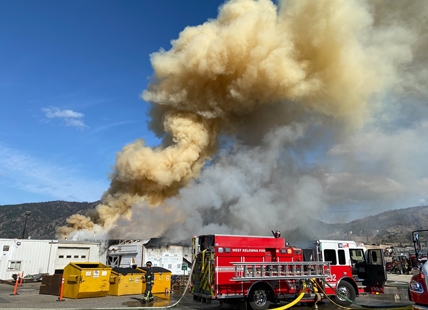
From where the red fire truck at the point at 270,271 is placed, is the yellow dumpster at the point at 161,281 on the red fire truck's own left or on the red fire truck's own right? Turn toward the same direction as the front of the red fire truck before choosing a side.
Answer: on the red fire truck's own left

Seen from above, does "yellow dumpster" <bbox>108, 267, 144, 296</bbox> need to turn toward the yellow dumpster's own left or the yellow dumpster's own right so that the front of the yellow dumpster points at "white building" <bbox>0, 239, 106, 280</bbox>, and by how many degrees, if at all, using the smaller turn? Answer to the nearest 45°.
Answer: approximately 180°

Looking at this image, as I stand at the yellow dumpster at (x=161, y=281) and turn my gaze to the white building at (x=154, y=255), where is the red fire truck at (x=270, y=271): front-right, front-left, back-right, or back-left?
back-right

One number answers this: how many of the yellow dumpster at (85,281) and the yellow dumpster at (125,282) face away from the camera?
0

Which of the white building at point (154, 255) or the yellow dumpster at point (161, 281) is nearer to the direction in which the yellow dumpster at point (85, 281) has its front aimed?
the yellow dumpster

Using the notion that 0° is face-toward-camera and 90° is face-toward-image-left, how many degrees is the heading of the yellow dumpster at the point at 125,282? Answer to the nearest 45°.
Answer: approximately 315°

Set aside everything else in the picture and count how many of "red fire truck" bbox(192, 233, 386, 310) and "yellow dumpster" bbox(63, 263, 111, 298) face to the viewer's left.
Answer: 0

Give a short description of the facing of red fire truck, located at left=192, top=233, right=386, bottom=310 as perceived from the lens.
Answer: facing away from the viewer and to the right of the viewer

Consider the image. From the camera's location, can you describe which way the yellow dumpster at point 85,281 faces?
facing the viewer and to the right of the viewer
